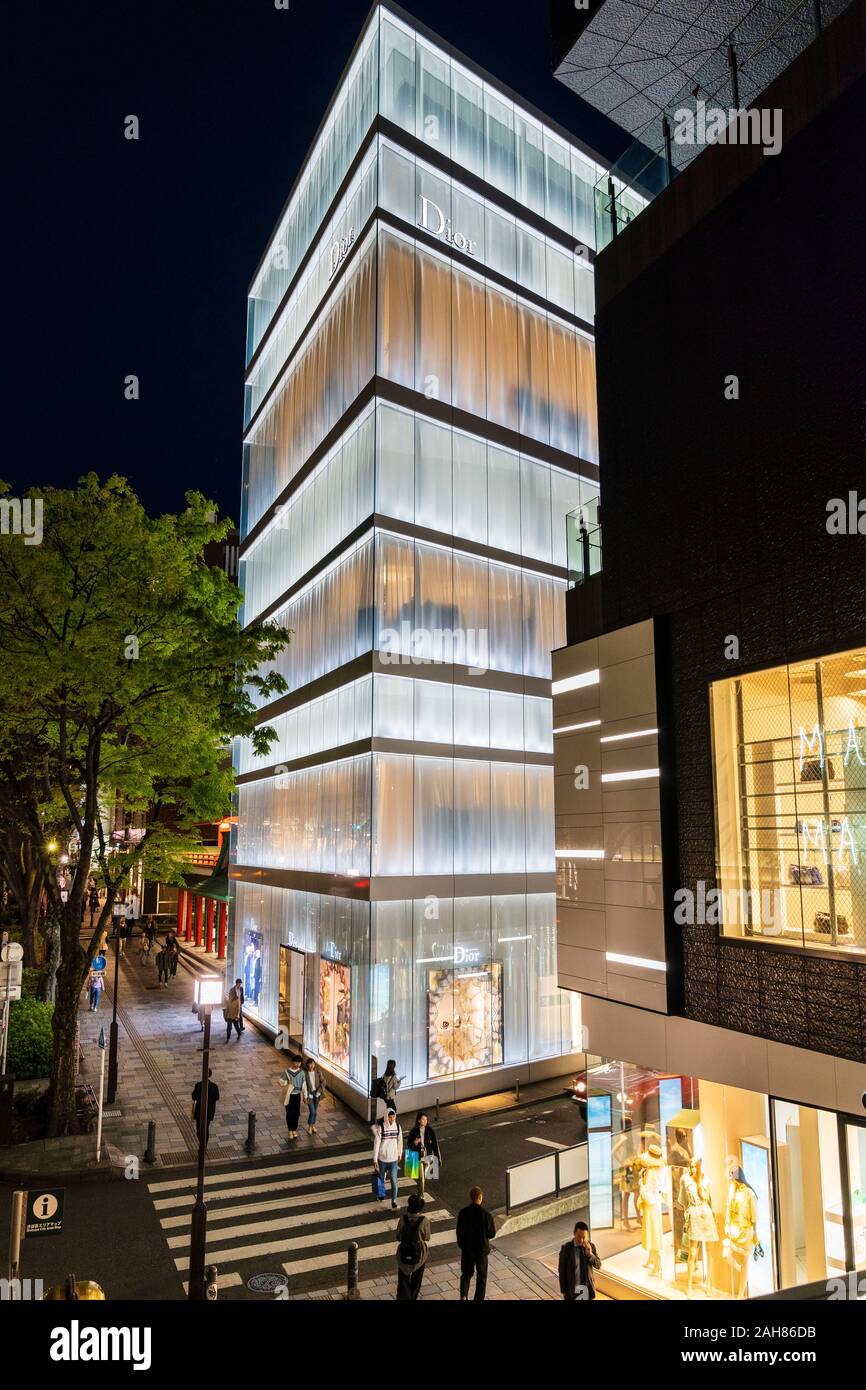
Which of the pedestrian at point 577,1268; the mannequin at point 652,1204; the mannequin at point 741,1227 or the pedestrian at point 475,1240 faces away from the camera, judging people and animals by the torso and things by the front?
the pedestrian at point 475,1240

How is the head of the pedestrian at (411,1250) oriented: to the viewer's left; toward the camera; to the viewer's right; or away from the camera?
away from the camera

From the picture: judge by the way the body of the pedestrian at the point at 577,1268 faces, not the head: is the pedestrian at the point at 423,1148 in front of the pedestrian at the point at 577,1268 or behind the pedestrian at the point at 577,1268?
behind

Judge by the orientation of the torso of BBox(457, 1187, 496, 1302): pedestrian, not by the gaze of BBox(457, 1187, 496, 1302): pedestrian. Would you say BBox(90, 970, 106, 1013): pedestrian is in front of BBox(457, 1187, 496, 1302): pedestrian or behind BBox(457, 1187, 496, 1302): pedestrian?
in front

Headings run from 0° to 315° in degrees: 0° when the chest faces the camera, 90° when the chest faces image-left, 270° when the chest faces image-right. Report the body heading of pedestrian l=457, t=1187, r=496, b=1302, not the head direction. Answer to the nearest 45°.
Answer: approximately 180°

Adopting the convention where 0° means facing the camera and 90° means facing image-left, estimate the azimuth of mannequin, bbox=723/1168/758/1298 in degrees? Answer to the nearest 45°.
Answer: approximately 45°

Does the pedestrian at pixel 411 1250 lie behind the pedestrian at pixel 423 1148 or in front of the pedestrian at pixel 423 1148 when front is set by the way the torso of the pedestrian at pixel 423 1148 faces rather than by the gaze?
in front
